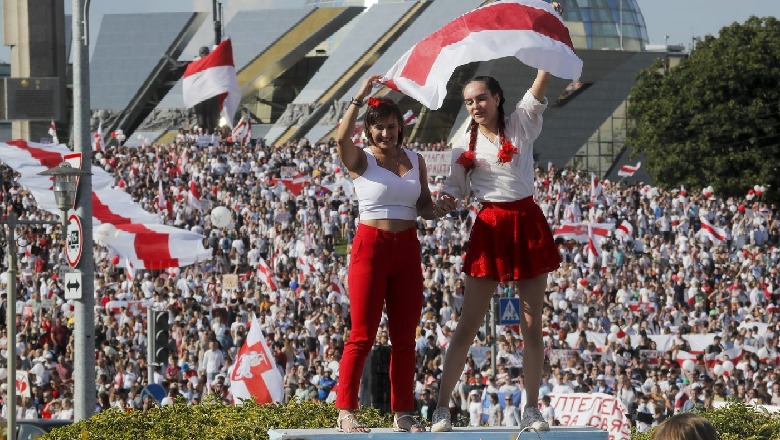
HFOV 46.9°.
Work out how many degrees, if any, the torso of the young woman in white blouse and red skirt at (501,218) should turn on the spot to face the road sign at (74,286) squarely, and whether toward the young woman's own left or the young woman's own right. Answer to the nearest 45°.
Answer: approximately 135° to the young woman's own right

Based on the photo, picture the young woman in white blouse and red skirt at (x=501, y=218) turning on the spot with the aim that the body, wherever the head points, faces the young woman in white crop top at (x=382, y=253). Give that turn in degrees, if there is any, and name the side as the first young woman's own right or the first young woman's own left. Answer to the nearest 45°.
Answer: approximately 90° to the first young woman's own right

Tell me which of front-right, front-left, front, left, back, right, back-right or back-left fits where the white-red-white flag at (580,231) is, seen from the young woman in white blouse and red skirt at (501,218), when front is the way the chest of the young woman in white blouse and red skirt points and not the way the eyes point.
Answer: back

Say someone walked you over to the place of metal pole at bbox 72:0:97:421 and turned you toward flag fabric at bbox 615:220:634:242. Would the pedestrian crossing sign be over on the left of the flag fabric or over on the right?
right

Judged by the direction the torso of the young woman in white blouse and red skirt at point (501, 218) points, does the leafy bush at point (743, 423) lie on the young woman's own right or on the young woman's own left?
on the young woman's own left

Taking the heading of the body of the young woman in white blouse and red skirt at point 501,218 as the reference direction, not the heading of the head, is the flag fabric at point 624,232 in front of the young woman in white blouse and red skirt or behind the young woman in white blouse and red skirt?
behind

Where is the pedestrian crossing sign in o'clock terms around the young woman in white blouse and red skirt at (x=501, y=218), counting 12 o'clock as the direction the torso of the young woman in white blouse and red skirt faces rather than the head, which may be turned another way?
The pedestrian crossing sign is roughly at 6 o'clock from the young woman in white blouse and red skirt.

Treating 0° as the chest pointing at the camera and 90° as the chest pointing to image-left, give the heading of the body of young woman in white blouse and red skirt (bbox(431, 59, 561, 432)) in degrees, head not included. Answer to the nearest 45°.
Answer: approximately 0°

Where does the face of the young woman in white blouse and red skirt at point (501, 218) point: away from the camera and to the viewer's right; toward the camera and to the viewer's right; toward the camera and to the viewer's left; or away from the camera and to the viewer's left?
toward the camera and to the viewer's left
